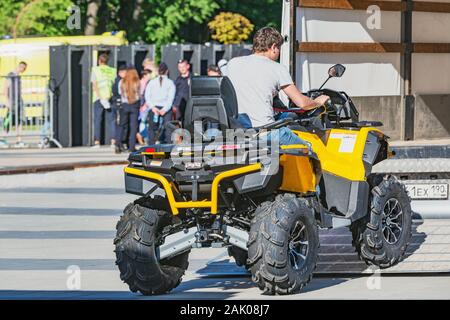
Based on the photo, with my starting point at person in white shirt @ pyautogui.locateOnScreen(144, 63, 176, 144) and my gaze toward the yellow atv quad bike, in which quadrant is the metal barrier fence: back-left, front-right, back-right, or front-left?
back-right

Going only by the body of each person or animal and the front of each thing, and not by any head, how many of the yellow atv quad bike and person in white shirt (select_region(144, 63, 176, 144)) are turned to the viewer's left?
0

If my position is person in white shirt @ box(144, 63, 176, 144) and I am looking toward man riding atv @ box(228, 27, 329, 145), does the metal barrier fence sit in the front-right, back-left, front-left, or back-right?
back-right

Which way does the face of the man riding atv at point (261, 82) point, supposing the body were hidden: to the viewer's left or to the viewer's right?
to the viewer's right

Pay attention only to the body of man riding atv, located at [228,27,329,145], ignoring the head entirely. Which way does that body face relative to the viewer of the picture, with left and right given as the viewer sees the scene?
facing away from the viewer and to the right of the viewer

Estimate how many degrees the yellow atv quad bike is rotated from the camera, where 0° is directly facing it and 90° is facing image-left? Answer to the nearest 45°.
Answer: approximately 225°

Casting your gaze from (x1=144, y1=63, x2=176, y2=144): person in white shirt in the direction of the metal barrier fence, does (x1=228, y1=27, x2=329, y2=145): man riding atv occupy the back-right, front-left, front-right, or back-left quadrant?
back-left

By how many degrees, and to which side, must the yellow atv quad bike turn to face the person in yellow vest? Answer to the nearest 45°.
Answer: approximately 45° to its left

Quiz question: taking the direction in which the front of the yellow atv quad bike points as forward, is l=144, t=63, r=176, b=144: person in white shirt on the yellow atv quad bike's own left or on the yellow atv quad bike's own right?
on the yellow atv quad bike's own left

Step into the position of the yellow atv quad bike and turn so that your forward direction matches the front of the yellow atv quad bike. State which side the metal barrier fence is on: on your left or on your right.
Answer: on your left
